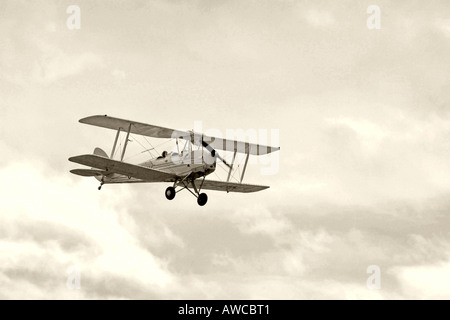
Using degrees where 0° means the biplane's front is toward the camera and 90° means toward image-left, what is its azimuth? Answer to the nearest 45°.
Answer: approximately 315°
